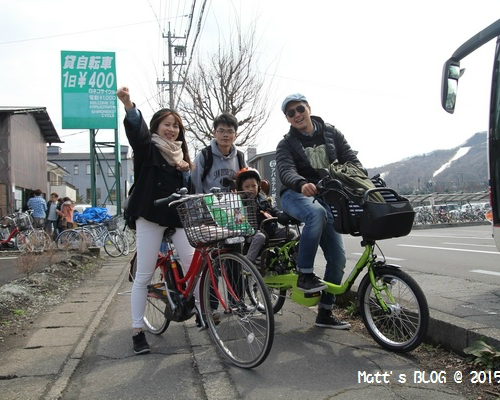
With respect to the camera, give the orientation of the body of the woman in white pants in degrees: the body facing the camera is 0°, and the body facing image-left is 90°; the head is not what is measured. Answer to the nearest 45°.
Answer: approximately 315°

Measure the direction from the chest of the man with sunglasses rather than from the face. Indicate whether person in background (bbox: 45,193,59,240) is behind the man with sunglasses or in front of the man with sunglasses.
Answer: behind

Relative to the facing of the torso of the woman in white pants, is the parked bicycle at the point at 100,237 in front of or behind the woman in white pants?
behind

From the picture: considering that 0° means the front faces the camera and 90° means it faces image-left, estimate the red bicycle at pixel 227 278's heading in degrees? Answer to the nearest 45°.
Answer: approximately 315°
